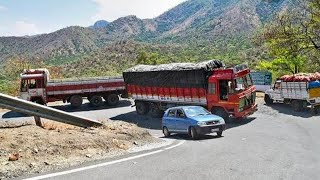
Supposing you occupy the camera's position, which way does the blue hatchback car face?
facing the viewer and to the right of the viewer

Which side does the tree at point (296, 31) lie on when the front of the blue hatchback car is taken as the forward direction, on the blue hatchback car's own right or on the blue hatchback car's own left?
on the blue hatchback car's own left

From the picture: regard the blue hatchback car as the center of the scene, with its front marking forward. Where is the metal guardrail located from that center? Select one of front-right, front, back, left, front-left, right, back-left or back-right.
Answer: right
